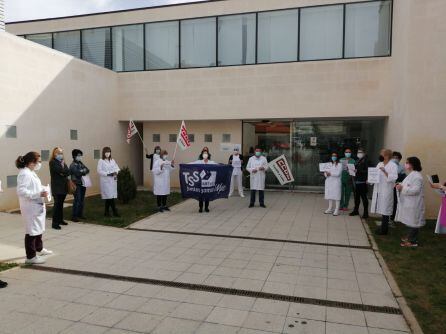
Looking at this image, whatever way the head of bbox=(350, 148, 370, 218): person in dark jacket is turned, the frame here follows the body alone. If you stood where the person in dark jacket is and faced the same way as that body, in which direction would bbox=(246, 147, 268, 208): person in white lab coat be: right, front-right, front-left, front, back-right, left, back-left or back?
front-right

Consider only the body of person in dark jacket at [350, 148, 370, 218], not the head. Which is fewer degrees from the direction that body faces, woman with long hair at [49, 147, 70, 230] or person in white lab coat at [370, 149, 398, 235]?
the woman with long hair

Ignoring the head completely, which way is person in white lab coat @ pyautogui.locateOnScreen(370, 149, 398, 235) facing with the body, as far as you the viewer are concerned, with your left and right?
facing to the left of the viewer

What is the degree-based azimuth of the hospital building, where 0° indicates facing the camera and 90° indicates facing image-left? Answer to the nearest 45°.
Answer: approximately 0°

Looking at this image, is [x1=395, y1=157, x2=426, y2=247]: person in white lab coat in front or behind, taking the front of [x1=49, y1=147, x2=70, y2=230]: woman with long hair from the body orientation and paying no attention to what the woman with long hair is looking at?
in front

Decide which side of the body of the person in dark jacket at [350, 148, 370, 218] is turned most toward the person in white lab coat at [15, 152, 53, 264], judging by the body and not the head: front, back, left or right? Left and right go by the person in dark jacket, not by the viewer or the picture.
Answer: front

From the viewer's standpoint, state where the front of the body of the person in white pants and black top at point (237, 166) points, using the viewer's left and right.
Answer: facing the viewer

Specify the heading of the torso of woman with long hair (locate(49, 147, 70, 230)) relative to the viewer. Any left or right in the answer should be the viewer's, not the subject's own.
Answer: facing the viewer and to the right of the viewer

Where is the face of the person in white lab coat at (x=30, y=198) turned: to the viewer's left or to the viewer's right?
to the viewer's right

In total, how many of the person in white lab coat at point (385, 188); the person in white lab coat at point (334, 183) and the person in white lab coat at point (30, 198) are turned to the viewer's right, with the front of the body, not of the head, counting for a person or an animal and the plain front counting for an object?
1

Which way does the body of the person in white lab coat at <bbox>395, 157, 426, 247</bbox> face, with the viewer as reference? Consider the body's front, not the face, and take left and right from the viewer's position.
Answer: facing to the left of the viewer

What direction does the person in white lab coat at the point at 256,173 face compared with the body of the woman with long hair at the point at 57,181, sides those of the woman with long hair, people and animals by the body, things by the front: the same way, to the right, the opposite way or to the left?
to the right

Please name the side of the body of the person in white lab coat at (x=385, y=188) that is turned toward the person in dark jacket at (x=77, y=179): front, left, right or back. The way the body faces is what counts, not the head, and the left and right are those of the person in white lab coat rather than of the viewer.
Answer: front

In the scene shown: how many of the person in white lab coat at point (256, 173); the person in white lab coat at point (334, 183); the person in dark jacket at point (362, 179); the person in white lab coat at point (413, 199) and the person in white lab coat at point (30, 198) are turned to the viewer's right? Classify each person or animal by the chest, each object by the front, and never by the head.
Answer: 1

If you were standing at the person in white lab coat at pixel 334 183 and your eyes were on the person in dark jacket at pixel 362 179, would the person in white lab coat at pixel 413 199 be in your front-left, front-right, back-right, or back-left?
front-right

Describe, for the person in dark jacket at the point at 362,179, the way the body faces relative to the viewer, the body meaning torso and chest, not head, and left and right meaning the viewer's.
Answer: facing the viewer and to the left of the viewer

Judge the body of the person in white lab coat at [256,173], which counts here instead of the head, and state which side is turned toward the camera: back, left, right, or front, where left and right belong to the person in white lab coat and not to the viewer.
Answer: front

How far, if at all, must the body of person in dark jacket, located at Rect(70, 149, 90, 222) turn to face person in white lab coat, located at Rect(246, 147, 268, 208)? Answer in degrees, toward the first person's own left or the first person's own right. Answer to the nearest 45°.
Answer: approximately 45° to the first person's own left

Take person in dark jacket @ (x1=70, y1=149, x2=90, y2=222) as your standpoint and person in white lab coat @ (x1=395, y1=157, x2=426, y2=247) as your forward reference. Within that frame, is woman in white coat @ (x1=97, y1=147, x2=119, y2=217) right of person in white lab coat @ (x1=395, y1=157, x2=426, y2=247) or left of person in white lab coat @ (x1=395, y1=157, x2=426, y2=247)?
left
